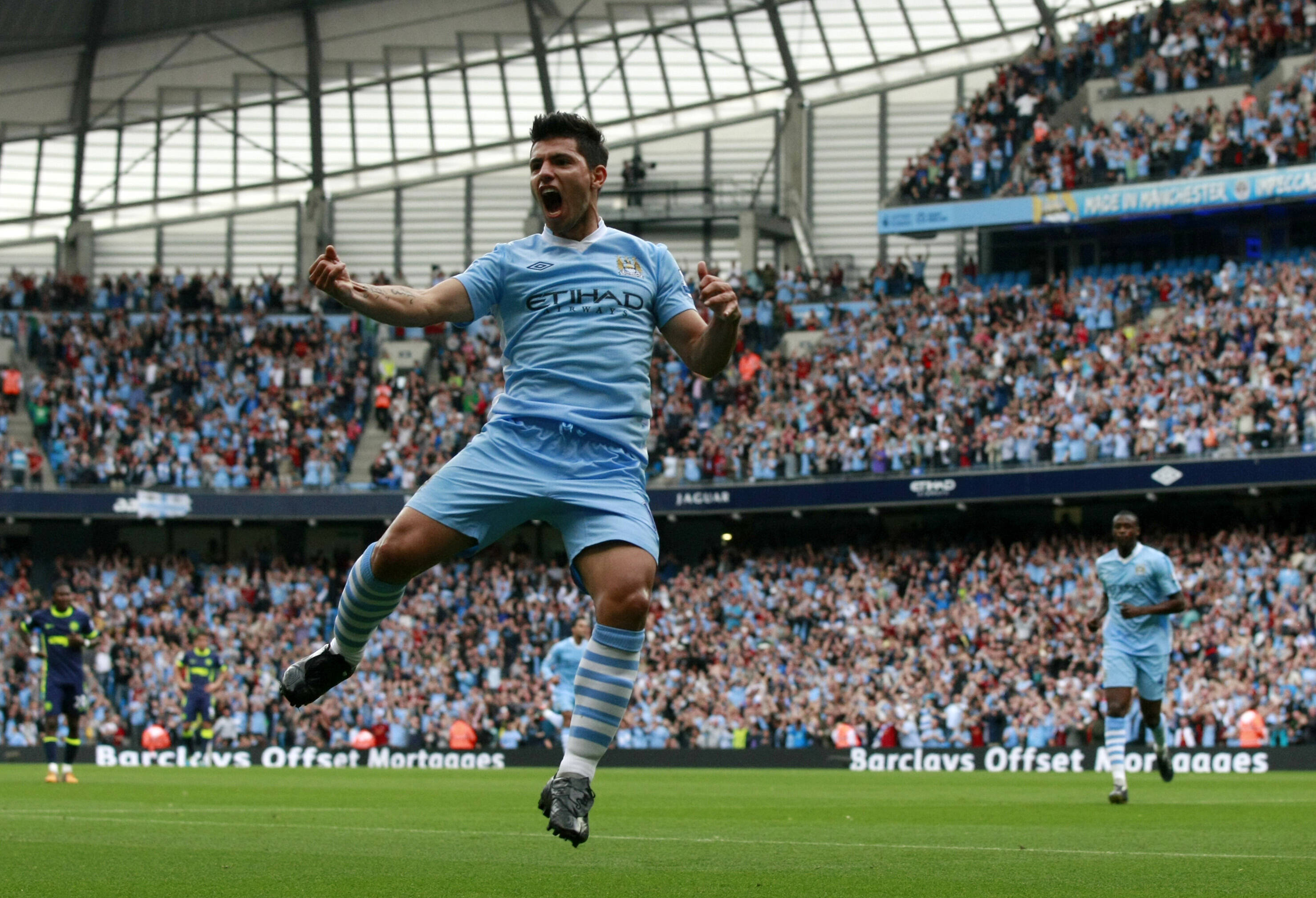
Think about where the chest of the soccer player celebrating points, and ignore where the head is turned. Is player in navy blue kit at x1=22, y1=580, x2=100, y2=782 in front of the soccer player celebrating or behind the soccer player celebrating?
behind

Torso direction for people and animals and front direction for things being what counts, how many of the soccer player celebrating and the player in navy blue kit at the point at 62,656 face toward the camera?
2

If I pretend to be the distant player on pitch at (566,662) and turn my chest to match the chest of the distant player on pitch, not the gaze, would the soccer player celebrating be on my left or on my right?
on my right

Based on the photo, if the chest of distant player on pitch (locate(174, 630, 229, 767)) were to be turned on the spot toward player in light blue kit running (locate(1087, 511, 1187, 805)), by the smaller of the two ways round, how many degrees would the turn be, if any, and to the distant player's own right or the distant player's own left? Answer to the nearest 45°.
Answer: approximately 45° to the distant player's own left

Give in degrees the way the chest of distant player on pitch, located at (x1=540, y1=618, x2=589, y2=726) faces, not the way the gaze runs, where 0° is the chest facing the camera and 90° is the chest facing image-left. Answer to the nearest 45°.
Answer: approximately 315°

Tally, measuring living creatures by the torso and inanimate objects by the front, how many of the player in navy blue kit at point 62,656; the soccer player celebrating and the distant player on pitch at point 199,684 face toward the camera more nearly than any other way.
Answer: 3

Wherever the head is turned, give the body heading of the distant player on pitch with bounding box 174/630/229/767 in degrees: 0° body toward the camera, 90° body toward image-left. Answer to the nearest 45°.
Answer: approximately 0°

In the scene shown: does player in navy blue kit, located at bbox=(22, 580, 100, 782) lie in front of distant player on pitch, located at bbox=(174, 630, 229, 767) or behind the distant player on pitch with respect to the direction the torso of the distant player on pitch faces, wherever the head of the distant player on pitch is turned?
in front
